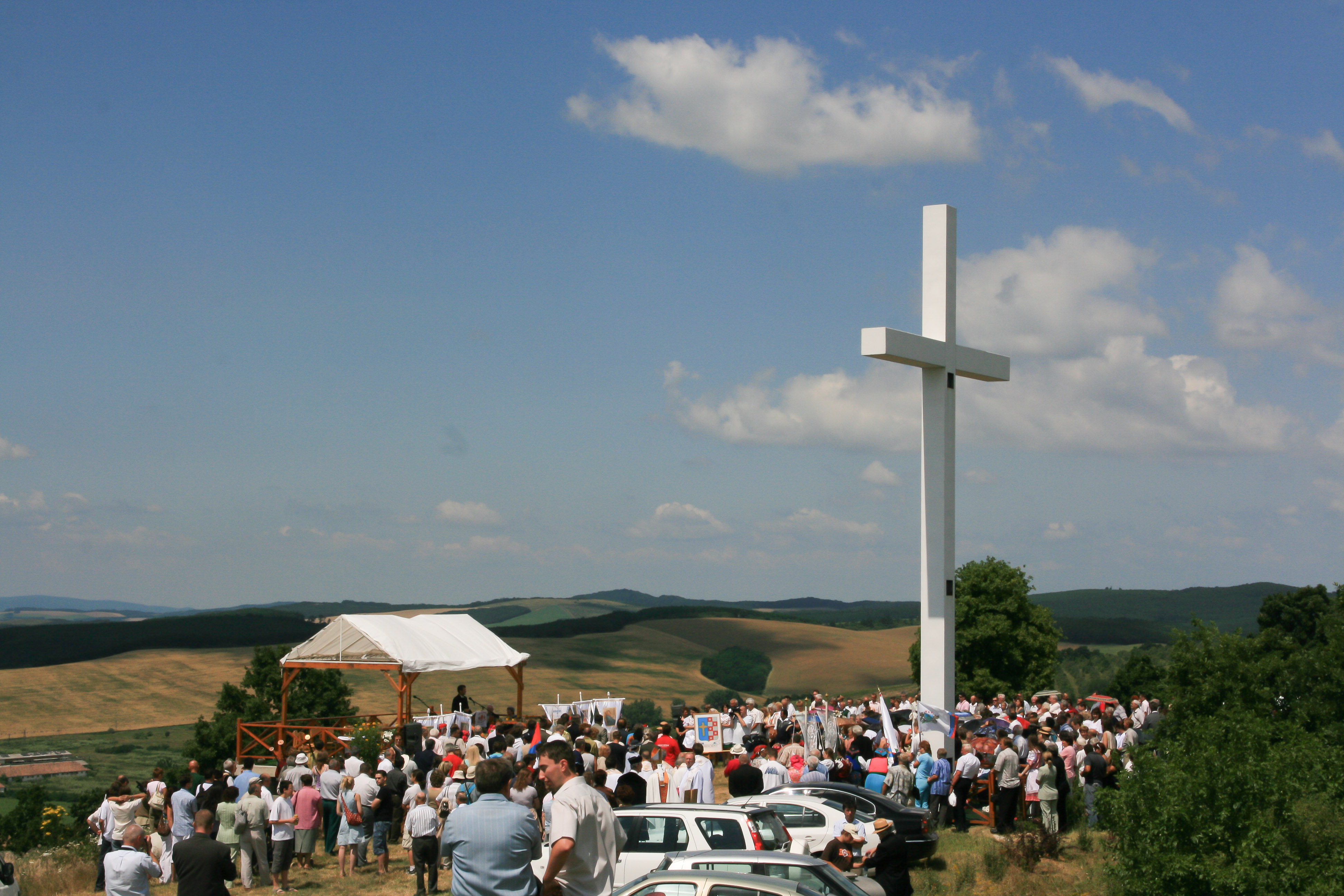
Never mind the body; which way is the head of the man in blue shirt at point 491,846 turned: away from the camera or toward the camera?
away from the camera

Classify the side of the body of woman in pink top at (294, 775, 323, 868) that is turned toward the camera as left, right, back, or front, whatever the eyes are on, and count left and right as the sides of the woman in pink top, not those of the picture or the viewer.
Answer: back

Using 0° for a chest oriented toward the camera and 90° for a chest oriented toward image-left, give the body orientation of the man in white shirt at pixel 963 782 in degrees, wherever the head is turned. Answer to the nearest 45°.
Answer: approximately 135°

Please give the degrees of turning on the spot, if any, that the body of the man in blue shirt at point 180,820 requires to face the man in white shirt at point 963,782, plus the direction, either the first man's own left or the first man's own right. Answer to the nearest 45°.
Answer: approximately 45° to the first man's own right

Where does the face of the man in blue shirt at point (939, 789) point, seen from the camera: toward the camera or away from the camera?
away from the camera

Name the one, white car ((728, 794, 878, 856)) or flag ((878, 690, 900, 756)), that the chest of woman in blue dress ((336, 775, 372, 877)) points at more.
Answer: the flag

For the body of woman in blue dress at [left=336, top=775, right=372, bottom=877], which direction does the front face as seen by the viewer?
away from the camera

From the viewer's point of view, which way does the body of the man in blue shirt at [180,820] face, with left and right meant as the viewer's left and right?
facing away from the viewer and to the right of the viewer

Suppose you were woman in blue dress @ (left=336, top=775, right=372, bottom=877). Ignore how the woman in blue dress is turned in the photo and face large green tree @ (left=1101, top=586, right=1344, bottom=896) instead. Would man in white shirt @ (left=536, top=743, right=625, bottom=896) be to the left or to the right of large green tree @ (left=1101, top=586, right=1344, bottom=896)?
right
